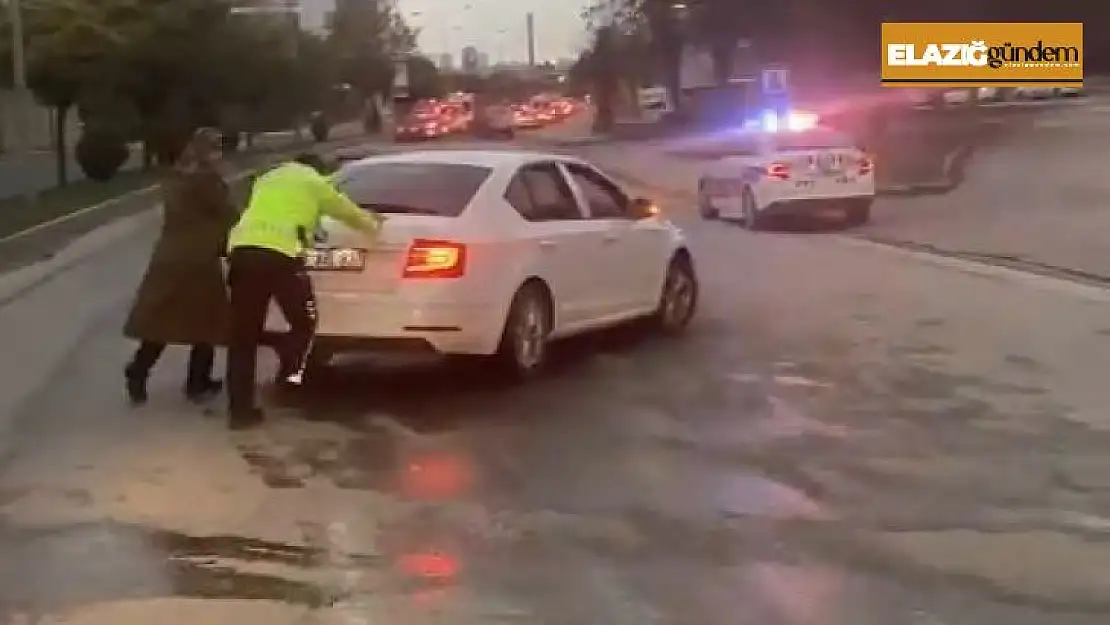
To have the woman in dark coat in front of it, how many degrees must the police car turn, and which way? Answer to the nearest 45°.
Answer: approximately 135° to its left

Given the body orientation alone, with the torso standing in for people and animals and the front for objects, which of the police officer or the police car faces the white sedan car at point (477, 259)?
the police officer

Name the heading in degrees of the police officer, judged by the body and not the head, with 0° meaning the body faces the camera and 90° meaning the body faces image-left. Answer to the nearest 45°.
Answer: approximately 225°

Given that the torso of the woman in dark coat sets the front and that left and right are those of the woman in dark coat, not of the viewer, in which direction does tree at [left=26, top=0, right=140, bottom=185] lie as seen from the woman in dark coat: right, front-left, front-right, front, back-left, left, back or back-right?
front-left

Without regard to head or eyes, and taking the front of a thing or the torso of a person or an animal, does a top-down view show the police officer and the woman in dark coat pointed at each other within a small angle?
no

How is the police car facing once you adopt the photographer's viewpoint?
facing away from the viewer and to the left of the viewer

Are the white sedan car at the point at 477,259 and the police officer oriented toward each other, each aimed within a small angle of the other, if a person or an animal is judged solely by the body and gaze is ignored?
no

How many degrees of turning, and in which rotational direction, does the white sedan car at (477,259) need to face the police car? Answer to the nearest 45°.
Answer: approximately 45° to its left

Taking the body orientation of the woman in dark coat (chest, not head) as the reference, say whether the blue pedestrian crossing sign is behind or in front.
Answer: in front

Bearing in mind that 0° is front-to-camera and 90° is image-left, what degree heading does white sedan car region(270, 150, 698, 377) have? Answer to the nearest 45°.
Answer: approximately 225°

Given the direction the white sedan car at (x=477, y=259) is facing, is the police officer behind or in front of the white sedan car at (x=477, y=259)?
behind

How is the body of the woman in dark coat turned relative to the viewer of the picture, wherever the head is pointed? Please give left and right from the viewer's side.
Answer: facing away from the viewer and to the right of the viewer

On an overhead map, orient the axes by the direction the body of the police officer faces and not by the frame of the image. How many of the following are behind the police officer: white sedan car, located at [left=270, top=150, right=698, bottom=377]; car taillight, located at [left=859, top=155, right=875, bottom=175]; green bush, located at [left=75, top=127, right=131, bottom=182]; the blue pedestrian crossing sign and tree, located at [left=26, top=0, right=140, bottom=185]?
0

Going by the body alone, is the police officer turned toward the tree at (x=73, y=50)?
no

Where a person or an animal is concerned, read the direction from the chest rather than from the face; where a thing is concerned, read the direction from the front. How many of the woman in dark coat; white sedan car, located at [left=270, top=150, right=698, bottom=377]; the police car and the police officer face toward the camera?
0

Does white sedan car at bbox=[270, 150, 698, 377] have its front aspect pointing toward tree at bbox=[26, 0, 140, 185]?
no

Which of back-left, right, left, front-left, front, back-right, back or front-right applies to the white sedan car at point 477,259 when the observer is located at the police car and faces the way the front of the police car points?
back-left
